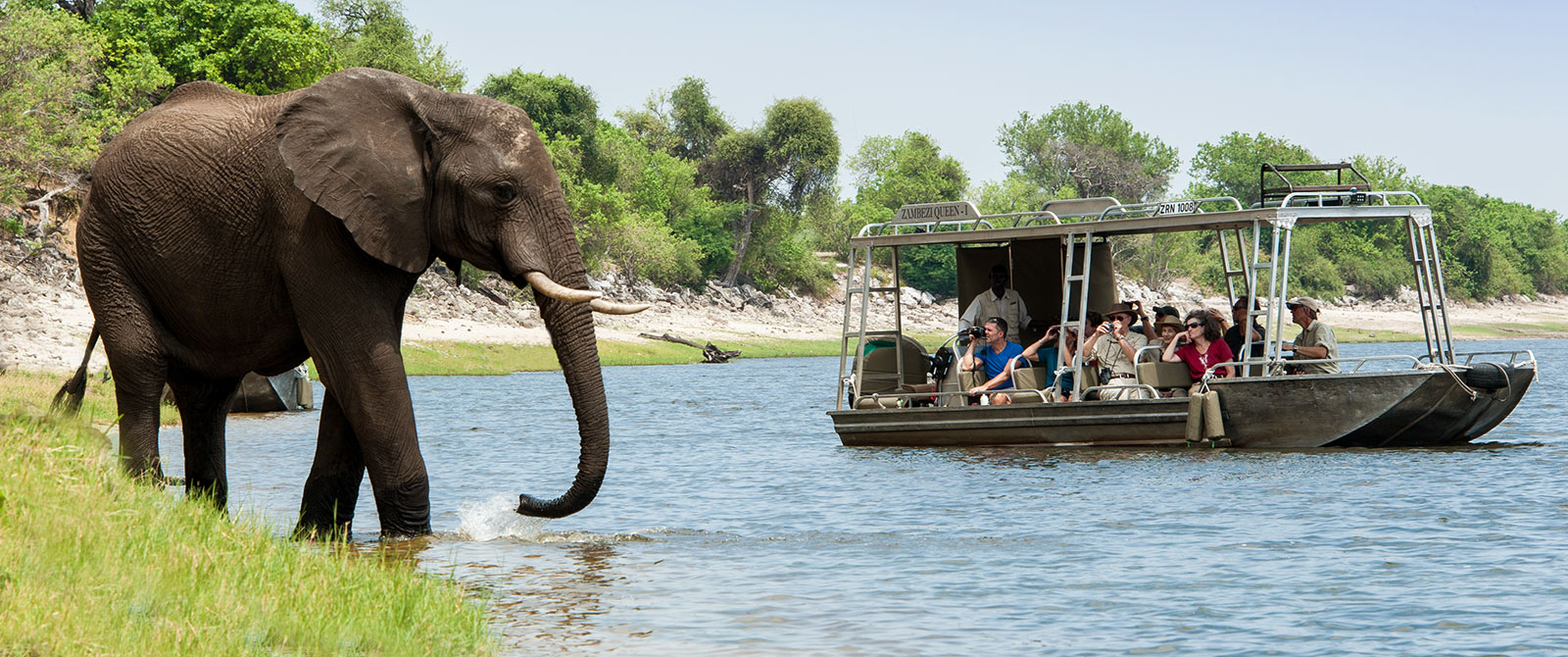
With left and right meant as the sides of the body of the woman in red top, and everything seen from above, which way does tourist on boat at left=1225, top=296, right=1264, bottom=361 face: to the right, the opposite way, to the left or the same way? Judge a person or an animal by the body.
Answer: the same way

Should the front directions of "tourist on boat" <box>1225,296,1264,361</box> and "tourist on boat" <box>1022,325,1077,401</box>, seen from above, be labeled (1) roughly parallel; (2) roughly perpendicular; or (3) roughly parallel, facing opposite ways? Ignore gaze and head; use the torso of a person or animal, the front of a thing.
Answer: roughly parallel

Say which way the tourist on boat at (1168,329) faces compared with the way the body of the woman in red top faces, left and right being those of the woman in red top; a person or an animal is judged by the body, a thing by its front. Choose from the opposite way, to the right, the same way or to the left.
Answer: the same way

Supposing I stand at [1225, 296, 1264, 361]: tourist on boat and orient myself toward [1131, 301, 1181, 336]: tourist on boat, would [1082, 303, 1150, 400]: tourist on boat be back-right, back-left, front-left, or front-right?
front-left

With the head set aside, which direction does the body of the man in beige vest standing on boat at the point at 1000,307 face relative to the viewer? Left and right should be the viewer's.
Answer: facing the viewer

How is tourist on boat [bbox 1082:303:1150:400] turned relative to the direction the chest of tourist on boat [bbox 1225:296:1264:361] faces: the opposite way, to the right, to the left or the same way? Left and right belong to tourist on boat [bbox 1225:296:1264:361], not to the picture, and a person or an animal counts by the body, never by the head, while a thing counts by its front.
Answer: the same way

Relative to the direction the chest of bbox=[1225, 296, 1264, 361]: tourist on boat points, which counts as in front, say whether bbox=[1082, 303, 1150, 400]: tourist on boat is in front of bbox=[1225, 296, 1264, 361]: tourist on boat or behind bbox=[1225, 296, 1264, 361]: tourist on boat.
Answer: in front

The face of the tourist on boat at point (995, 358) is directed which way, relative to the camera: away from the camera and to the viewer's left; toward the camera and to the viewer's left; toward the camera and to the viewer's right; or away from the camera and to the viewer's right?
toward the camera and to the viewer's left

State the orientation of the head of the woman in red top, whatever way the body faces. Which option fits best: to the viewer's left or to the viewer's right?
to the viewer's left

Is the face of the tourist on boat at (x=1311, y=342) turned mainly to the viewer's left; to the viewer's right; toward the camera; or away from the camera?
to the viewer's left

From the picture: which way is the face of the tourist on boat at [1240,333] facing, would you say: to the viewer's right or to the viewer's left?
to the viewer's left

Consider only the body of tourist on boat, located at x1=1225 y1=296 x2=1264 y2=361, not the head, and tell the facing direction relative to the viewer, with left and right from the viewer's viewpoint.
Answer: facing the viewer and to the left of the viewer

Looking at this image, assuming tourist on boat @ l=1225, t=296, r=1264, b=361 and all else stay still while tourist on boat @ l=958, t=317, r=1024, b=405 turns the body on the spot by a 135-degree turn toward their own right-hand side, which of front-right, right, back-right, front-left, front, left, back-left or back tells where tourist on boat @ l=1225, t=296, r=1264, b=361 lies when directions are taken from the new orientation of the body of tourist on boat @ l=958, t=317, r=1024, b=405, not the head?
right

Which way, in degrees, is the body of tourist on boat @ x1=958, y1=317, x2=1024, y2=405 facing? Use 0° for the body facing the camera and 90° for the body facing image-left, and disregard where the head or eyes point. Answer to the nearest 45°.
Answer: approximately 45°

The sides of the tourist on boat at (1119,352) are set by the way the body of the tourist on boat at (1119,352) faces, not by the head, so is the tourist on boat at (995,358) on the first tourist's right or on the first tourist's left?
on the first tourist's right

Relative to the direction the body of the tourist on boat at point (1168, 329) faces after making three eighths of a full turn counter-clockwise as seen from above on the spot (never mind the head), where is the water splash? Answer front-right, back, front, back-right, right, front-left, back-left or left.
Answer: back-right

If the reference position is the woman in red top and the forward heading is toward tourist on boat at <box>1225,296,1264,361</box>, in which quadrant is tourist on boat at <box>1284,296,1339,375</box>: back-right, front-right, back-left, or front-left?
front-right

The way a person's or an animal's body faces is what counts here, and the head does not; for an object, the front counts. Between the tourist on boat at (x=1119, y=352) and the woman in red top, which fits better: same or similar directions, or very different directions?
same or similar directions
